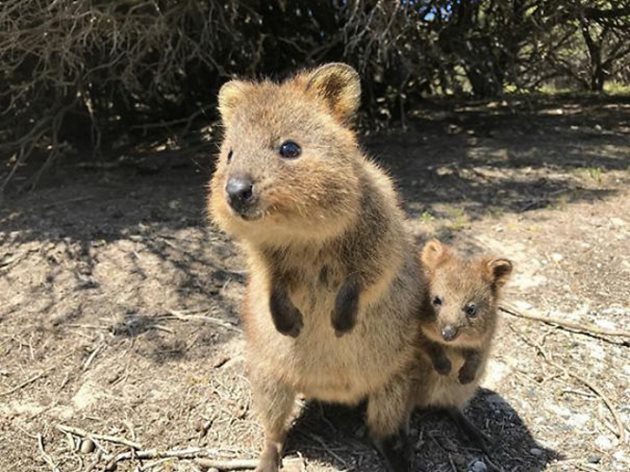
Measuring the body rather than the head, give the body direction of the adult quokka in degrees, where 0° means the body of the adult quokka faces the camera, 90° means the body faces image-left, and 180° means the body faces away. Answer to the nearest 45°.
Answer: approximately 45°

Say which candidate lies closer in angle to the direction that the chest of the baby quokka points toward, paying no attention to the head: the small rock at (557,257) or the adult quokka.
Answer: the adult quokka

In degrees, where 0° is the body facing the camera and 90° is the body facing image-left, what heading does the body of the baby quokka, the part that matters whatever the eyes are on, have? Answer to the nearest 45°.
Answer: approximately 0°

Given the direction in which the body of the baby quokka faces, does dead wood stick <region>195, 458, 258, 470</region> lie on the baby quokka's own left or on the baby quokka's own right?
on the baby quokka's own right

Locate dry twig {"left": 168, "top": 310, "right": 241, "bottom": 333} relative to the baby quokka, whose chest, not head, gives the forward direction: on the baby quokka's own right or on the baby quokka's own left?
on the baby quokka's own right

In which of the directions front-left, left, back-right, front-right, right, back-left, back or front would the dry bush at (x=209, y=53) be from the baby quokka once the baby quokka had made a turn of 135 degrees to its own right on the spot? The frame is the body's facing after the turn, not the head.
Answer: front

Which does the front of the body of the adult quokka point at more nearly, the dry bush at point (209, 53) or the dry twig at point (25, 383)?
the dry twig

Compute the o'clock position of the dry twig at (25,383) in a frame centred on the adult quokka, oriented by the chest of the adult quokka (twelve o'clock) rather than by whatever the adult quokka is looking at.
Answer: The dry twig is roughly at 2 o'clock from the adult quokka.
